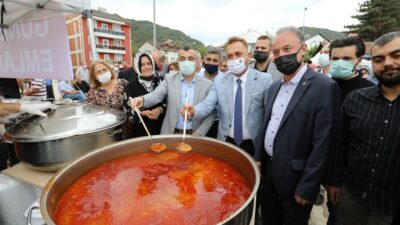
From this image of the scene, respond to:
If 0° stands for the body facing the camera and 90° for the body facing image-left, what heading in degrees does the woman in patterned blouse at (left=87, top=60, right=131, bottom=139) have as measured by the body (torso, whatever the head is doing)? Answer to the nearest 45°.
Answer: approximately 0°

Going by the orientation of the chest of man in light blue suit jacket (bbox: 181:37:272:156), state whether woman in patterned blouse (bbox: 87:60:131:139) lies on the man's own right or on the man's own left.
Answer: on the man's own right

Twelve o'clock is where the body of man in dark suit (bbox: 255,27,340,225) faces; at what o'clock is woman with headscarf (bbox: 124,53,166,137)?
The woman with headscarf is roughly at 2 o'clock from the man in dark suit.

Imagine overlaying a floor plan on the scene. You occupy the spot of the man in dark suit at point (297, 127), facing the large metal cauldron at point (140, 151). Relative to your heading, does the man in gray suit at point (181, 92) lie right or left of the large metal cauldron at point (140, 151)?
right

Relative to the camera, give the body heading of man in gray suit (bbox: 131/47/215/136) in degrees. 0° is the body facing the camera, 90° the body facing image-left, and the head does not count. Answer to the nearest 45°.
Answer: approximately 0°

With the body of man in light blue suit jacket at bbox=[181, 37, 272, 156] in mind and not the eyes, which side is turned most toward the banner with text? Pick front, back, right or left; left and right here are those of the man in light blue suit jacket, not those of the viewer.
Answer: right
